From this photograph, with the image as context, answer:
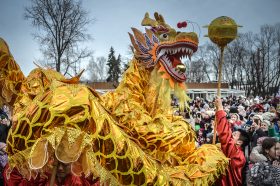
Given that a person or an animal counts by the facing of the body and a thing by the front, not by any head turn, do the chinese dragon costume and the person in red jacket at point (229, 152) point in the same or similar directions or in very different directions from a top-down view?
very different directions

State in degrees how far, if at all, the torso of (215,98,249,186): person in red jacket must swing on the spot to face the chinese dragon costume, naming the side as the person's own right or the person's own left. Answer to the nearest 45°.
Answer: approximately 45° to the person's own left

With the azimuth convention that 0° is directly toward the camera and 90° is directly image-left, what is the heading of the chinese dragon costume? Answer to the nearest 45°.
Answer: approximately 270°

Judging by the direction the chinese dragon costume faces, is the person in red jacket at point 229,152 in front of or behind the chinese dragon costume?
in front

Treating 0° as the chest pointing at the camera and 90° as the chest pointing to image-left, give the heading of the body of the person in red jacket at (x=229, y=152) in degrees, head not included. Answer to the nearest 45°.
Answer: approximately 90°

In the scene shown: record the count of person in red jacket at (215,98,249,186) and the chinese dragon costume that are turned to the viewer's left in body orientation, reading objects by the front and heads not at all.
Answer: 1
